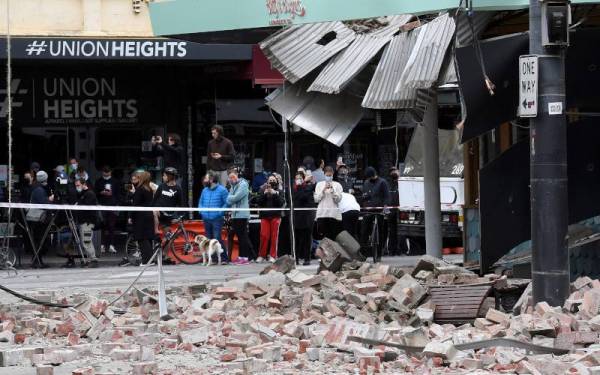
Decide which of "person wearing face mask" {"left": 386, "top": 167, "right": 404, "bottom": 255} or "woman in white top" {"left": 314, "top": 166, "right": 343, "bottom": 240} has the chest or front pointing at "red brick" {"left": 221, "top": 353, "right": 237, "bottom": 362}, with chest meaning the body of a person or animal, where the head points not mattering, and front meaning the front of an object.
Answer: the woman in white top

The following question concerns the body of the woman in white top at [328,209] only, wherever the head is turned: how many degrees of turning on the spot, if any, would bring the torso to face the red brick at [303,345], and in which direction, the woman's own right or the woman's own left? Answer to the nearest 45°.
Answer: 0° — they already face it

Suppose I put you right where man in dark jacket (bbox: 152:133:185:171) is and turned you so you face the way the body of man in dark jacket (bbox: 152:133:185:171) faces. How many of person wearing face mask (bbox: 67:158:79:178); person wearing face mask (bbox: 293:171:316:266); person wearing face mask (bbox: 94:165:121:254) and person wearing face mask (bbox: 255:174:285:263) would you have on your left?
2

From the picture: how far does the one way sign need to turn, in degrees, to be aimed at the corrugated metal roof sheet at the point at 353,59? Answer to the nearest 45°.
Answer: approximately 135° to its right

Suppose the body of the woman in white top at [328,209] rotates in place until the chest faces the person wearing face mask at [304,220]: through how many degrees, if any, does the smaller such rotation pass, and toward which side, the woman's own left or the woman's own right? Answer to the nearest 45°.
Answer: approximately 135° to the woman's own right

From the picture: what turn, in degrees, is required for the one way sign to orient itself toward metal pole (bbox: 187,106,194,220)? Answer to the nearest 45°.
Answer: approximately 135° to its right
